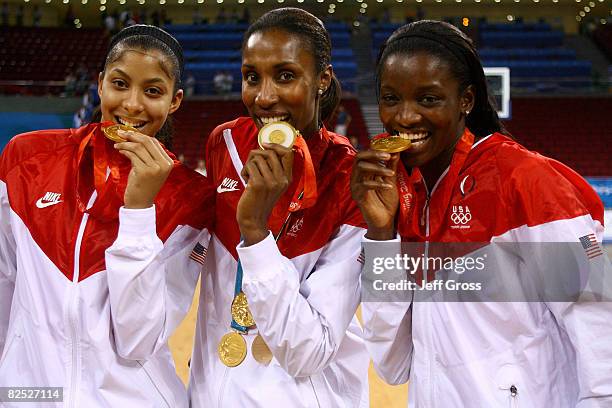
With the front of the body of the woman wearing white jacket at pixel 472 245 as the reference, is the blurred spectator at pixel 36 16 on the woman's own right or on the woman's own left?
on the woman's own right

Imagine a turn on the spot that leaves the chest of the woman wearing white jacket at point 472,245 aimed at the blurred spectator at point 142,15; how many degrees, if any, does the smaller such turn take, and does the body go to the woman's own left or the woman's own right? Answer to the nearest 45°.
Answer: approximately 90° to the woman's own right

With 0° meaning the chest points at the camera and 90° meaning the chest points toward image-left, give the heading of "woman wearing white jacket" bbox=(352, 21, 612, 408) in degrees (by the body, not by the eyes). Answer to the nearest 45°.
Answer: approximately 45°

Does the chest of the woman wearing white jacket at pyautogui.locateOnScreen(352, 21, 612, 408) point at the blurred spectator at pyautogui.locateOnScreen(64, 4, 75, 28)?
no

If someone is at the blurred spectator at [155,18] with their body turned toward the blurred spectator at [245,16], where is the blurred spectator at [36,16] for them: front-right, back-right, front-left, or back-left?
back-left

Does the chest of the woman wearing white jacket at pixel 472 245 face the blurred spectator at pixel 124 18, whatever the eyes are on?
no

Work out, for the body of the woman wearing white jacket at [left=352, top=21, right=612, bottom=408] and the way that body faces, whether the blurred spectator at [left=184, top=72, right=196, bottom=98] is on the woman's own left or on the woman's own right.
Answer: on the woman's own right

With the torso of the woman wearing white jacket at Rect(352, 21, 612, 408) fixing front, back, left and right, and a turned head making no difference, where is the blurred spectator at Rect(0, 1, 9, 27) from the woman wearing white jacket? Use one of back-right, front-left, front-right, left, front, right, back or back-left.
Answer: right

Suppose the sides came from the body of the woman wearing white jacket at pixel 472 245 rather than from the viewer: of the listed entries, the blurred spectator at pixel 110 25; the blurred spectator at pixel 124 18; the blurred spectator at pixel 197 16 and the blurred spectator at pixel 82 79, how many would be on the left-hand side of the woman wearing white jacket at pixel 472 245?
0

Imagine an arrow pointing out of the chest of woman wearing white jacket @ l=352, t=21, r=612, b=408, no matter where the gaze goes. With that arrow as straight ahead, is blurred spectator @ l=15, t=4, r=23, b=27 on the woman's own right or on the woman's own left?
on the woman's own right

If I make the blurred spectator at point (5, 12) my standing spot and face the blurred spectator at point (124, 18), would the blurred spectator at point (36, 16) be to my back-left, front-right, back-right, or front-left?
front-left

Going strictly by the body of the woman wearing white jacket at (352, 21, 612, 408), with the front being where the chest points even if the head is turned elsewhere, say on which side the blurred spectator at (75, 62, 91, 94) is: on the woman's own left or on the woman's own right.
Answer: on the woman's own right

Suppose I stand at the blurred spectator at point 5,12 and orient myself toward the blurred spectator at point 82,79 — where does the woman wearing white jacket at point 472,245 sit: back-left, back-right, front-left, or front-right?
front-right

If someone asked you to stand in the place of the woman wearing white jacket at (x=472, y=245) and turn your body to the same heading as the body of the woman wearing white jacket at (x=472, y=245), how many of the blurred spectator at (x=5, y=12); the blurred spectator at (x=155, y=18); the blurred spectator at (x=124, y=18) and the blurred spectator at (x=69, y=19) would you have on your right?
4
